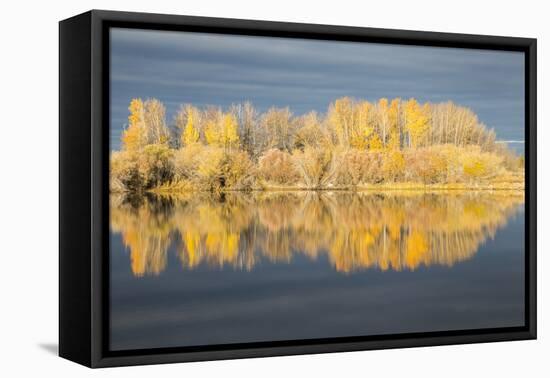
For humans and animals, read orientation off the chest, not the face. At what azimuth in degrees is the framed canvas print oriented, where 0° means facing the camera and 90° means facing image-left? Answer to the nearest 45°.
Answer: approximately 315°
